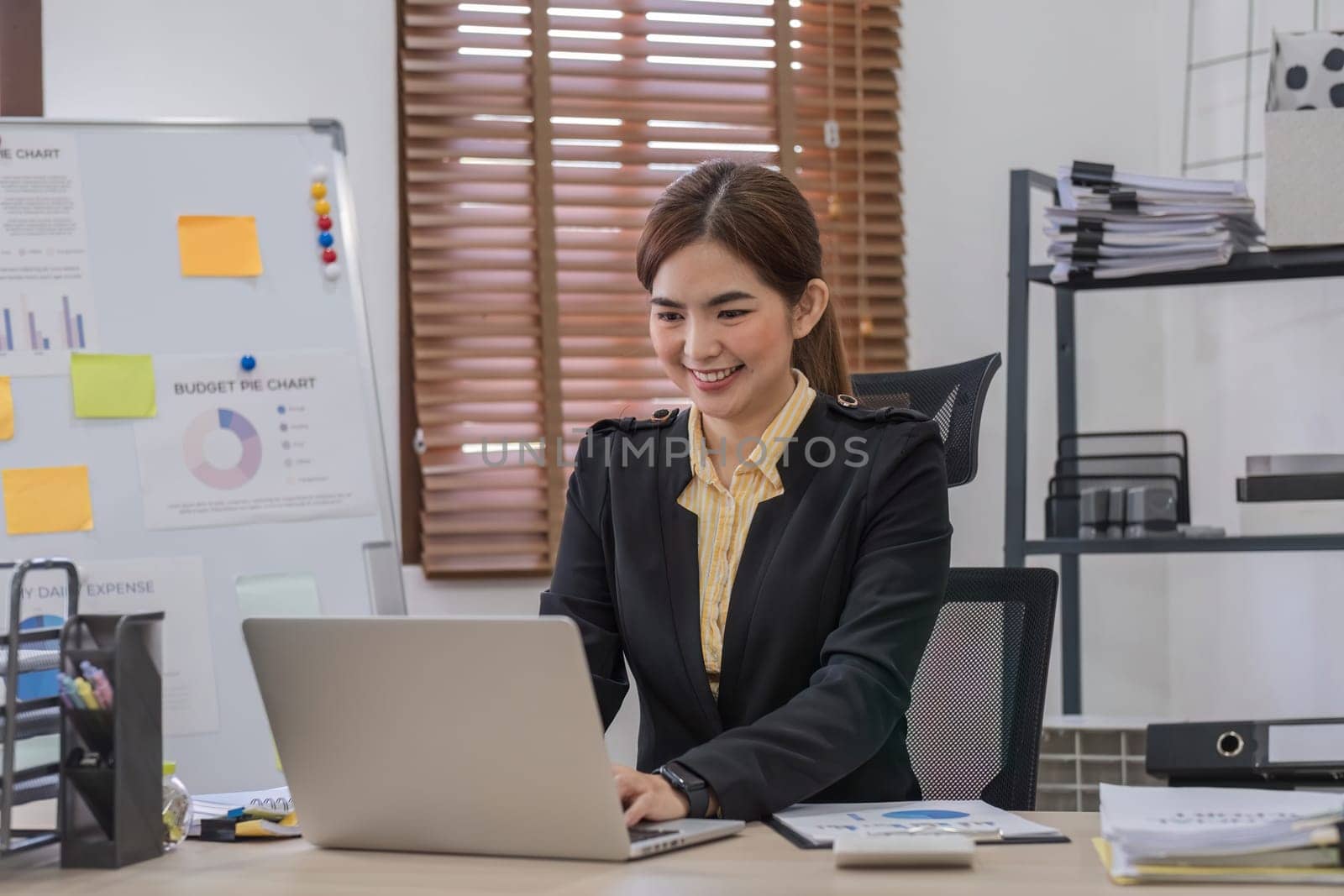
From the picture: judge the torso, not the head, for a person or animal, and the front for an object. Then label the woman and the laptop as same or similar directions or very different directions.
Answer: very different directions

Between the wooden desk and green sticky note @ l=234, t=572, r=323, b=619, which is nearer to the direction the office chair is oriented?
the wooden desk

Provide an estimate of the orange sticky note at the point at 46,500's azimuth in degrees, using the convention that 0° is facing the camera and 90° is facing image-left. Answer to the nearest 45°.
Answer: approximately 0°

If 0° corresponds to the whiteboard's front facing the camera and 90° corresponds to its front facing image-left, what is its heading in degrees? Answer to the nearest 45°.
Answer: approximately 0°

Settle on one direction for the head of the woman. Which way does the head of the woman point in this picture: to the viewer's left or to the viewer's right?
to the viewer's left

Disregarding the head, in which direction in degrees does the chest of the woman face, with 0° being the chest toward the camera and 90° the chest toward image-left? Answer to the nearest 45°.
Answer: approximately 45°

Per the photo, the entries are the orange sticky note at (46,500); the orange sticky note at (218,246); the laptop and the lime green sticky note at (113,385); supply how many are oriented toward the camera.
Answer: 3
